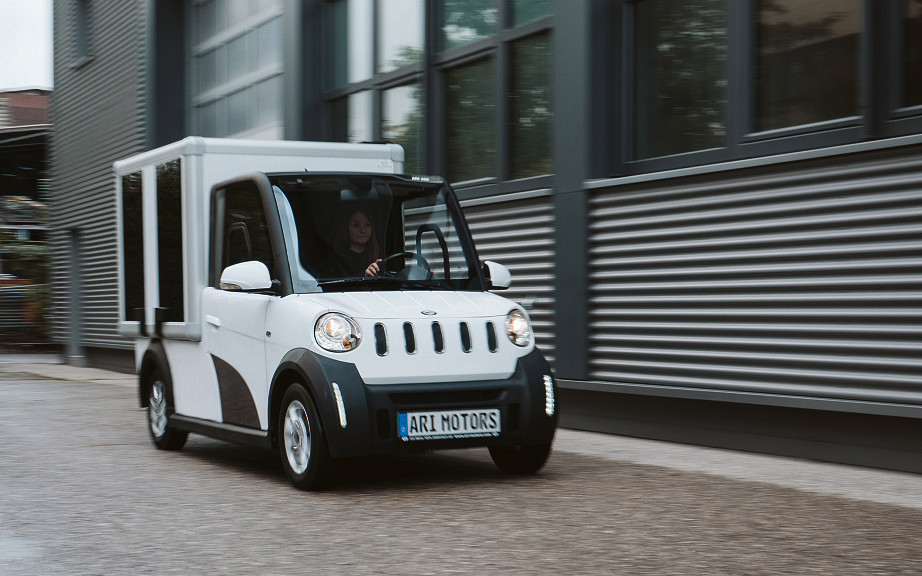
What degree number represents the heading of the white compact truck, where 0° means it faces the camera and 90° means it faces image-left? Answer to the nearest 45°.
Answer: approximately 315°

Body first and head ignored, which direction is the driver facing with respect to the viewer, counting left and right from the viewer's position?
facing the viewer and to the right of the viewer

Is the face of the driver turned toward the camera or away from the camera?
toward the camera
